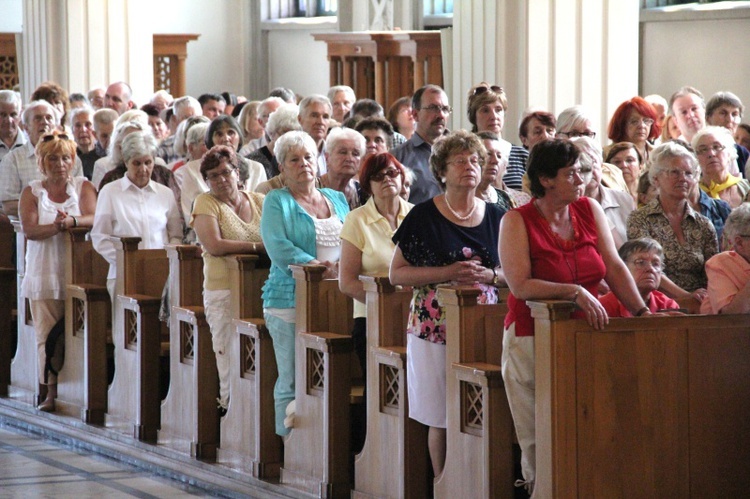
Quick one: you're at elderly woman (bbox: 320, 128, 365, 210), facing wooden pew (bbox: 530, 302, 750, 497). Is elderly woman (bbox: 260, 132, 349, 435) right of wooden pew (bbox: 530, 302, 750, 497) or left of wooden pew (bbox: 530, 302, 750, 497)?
right

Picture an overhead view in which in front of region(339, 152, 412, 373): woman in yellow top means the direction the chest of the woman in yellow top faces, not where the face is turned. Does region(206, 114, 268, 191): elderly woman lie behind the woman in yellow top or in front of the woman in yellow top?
behind
